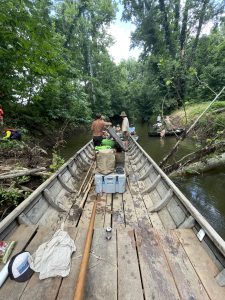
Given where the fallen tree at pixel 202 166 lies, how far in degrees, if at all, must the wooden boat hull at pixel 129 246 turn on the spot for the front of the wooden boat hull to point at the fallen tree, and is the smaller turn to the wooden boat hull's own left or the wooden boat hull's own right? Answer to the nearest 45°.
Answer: approximately 45° to the wooden boat hull's own right

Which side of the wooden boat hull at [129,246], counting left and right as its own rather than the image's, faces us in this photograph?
back
